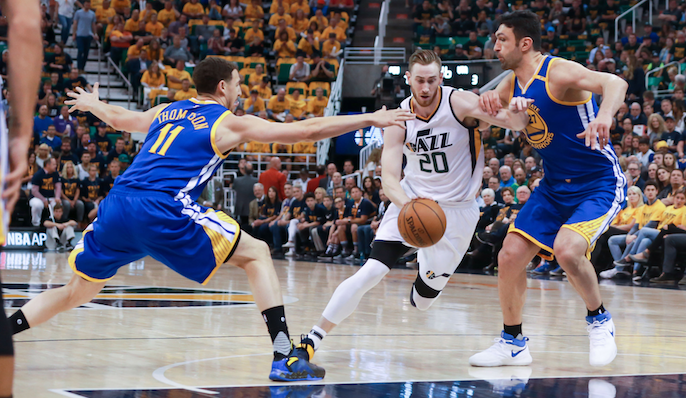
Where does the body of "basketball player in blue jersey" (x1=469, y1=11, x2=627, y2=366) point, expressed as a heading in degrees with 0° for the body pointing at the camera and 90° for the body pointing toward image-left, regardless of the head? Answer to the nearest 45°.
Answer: approximately 45°

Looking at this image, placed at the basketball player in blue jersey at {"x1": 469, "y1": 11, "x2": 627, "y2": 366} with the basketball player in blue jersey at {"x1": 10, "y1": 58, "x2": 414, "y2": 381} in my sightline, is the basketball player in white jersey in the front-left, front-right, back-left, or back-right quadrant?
front-right

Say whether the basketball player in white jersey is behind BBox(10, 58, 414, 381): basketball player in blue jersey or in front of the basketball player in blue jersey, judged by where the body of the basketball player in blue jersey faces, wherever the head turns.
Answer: in front

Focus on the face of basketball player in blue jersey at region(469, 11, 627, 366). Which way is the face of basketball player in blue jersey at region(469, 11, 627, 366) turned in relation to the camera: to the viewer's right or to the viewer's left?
to the viewer's left

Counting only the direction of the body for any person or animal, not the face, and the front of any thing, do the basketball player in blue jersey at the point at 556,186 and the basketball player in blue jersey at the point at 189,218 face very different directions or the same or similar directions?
very different directions

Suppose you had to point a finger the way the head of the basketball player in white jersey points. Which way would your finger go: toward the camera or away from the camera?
toward the camera

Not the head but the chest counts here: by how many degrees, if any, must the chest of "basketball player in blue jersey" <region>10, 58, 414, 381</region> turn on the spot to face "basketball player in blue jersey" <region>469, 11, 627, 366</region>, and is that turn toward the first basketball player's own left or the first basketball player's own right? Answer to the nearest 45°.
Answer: approximately 45° to the first basketball player's own right

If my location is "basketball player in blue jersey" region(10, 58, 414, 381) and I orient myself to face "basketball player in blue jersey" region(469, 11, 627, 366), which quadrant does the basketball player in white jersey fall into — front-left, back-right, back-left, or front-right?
front-left

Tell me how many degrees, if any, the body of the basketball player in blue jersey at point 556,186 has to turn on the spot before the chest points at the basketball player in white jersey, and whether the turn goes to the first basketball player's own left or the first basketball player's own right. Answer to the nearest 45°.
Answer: approximately 45° to the first basketball player's own right

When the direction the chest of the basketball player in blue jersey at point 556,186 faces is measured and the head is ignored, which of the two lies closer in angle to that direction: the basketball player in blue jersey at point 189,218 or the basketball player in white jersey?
the basketball player in blue jersey

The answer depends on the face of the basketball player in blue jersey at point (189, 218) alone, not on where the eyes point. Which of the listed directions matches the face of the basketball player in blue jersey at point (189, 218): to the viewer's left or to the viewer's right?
to the viewer's right

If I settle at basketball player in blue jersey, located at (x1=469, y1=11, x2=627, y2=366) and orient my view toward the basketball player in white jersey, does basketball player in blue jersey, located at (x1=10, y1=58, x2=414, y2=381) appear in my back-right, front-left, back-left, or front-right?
front-left
